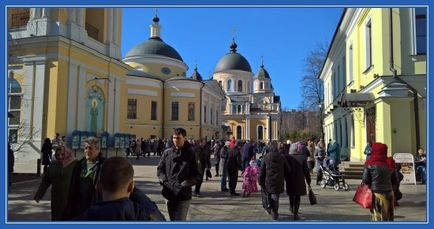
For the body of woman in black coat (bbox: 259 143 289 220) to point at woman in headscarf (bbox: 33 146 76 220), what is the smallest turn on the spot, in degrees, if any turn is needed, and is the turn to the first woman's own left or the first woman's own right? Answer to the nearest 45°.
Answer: approximately 135° to the first woman's own left

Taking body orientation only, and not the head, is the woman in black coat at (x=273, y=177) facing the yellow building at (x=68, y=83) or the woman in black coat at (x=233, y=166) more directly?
the woman in black coat

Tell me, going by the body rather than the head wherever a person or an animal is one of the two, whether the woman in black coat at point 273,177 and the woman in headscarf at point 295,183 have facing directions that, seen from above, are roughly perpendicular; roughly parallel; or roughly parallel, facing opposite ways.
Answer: roughly parallel

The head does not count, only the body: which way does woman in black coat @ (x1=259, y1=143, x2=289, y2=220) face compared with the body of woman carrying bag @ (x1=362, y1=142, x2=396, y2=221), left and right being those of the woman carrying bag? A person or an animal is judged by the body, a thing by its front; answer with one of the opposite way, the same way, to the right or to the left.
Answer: the same way

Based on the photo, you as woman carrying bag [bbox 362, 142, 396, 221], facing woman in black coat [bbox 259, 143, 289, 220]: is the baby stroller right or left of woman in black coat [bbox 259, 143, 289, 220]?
right

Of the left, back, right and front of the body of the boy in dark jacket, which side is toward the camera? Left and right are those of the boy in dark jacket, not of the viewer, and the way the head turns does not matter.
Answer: back

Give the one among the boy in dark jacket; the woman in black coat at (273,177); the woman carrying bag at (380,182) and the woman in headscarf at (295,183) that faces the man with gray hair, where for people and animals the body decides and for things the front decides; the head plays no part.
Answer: the boy in dark jacket

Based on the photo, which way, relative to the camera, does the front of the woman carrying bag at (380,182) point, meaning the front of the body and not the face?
away from the camera

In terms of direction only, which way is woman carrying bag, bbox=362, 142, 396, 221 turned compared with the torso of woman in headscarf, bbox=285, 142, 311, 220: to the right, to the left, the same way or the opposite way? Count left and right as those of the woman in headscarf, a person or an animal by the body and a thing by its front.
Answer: the same way

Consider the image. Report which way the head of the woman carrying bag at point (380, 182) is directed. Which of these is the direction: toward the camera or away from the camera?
away from the camera

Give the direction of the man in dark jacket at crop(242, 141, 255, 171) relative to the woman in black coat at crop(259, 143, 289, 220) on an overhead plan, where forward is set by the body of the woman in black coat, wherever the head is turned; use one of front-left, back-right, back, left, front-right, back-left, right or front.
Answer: front

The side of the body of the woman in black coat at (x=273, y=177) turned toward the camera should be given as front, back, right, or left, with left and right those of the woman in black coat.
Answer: back

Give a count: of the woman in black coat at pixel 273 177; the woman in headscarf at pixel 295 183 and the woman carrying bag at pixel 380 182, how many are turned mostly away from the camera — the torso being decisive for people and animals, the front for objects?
3

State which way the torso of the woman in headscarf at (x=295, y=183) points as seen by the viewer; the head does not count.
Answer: away from the camera

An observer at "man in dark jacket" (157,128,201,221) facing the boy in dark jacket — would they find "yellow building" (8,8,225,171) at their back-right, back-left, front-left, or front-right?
back-right

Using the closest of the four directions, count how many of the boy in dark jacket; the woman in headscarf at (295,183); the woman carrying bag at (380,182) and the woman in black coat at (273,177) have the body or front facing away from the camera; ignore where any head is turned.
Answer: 4
